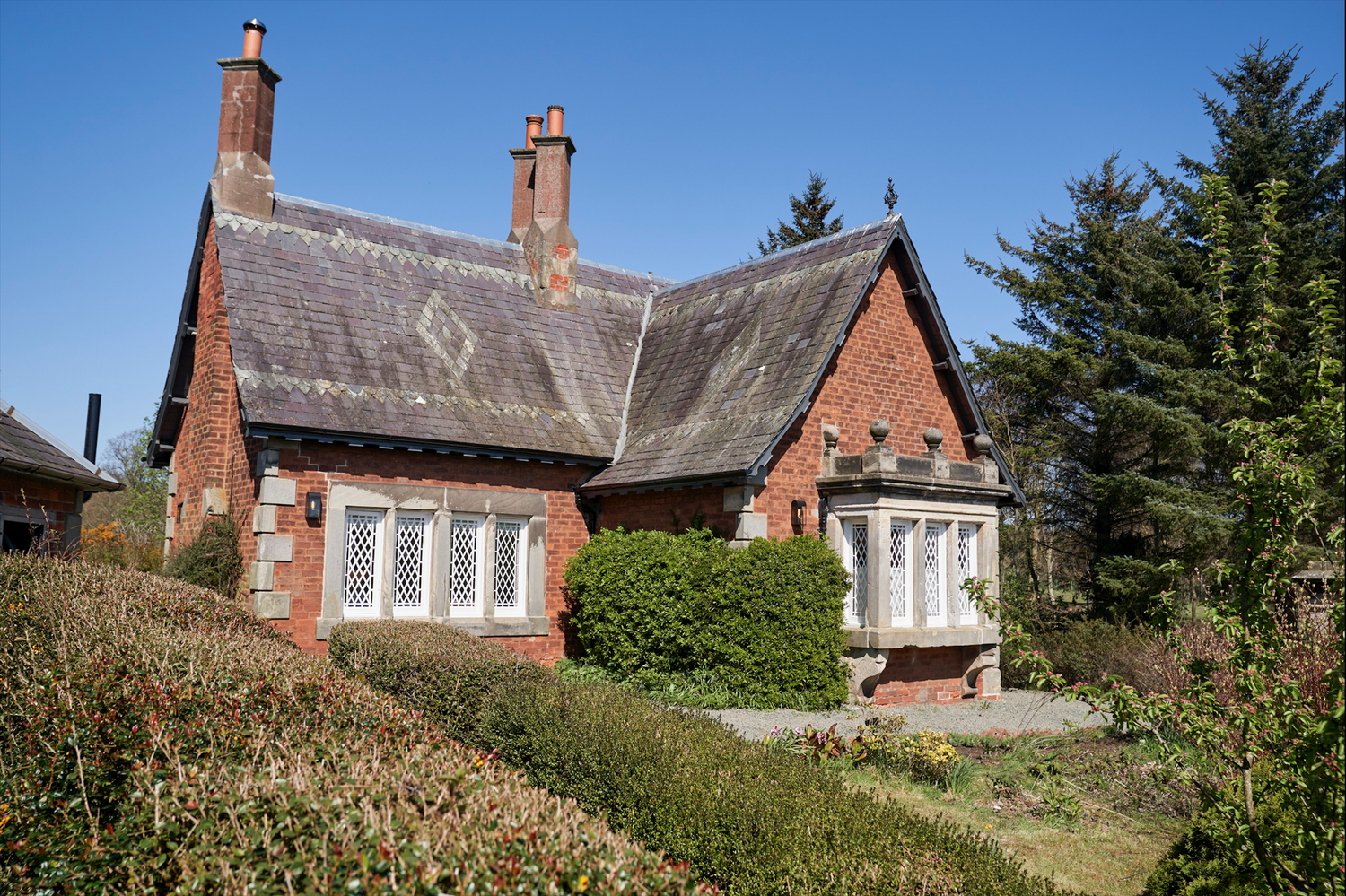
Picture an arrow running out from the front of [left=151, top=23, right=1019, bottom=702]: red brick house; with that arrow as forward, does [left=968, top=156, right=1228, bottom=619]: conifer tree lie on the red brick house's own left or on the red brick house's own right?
on the red brick house's own left

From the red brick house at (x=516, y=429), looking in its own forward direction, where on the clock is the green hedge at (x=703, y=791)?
The green hedge is roughly at 1 o'clock from the red brick house.

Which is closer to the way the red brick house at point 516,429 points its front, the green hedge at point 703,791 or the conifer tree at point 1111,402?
the green hedge

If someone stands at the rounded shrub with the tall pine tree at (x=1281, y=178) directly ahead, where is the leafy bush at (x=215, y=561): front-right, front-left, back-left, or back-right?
back-left

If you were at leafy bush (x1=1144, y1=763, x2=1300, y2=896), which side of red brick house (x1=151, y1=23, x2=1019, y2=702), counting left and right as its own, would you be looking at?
front

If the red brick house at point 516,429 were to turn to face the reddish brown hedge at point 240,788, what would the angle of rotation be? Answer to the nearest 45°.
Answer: approximately 45° to its right

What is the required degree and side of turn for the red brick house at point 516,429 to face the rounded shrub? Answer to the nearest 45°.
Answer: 0° — it already faces it

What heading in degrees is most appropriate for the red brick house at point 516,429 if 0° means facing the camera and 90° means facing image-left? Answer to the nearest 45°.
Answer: approximately 315°

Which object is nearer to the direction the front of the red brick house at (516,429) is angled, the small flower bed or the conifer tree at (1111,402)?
the small flower bed

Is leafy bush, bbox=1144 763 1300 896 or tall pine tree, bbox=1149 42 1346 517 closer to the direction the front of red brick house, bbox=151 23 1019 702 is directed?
the leafy bush

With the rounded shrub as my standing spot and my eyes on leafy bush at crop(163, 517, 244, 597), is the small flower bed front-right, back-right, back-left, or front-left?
back-left

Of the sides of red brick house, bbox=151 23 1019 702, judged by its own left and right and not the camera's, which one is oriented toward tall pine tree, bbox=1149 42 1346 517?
left

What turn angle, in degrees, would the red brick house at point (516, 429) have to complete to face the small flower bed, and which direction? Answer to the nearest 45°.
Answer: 0° — it already faces it
